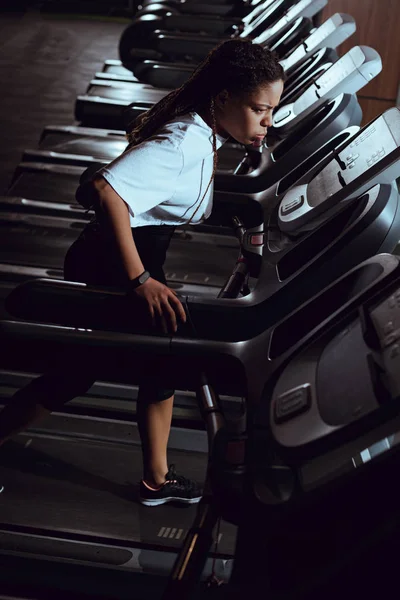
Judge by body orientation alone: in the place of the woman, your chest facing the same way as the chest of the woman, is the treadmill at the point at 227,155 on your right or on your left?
on your left

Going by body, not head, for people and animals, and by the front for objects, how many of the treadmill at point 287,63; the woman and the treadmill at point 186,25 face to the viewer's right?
3

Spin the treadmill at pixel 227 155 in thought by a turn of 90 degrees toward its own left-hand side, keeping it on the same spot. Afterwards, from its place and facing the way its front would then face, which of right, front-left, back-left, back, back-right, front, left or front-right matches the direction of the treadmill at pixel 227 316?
back

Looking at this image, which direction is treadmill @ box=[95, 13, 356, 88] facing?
to the viewer's right

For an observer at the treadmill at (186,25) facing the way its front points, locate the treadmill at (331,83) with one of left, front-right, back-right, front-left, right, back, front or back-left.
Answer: right

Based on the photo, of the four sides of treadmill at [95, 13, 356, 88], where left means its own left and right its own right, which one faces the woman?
right

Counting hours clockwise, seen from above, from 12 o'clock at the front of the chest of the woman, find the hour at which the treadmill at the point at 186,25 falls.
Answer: The treadmill is roughly at 9 o'clock from the woman.

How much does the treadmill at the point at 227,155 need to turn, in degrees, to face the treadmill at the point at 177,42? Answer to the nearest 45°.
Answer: approximately 90° to its left

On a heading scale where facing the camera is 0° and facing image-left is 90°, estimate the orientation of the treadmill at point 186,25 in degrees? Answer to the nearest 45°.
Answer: approximately 270°

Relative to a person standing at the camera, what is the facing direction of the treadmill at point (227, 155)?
facing to the right of the viewer

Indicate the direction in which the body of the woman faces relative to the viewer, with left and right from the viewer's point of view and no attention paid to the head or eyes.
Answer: facing to the right of the viewer
